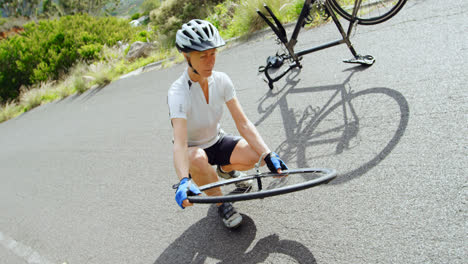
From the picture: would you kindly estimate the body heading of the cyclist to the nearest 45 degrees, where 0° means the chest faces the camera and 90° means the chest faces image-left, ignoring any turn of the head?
approximately 315°

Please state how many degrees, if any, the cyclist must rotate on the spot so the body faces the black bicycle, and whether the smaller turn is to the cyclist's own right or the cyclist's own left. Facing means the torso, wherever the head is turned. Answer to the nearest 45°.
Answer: approximately 90° to the cyclist's own left

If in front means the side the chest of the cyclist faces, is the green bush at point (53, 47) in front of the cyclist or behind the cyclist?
behind
